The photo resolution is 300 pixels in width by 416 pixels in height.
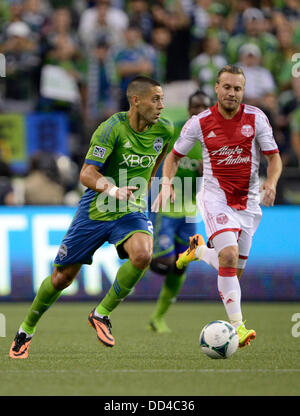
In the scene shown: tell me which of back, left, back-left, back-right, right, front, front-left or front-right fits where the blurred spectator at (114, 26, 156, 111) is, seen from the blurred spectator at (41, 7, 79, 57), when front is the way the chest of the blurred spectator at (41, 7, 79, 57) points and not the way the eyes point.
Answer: front-left

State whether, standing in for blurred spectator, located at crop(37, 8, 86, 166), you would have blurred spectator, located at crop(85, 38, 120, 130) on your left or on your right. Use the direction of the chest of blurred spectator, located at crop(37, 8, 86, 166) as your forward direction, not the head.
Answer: on your left

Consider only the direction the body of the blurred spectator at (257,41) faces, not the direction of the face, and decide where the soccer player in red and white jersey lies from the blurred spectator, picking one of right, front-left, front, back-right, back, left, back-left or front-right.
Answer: front

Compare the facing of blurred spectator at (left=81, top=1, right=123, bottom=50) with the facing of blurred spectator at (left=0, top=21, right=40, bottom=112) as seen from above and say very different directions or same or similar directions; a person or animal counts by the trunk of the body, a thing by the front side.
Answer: same or similar directions

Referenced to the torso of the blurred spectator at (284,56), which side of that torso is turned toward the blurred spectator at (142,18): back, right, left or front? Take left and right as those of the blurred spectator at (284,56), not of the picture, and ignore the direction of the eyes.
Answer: right

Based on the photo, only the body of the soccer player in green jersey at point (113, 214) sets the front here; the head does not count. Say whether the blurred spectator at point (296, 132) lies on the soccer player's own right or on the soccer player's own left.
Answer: on the soccer player's own left

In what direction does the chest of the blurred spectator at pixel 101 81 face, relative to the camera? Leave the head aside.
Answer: toward the camera

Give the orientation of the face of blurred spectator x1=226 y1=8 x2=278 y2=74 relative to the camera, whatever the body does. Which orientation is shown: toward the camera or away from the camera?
toward the camera

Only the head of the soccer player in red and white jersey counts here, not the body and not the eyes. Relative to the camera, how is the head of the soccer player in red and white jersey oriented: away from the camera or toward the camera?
toward the camera

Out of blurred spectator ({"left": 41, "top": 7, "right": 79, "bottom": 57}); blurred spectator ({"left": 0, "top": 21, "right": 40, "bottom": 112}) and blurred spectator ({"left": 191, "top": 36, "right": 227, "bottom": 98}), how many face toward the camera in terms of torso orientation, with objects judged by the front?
3

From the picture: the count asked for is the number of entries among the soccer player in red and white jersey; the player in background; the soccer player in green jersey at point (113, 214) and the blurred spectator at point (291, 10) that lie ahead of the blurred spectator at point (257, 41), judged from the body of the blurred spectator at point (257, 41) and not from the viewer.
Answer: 3

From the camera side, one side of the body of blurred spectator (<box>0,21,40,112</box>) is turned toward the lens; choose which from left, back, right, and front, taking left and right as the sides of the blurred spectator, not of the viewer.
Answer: front
